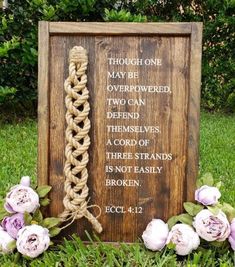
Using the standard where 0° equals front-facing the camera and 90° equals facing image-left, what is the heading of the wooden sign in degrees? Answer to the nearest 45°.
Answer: approximately 0°

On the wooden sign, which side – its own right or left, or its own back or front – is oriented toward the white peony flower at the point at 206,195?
left

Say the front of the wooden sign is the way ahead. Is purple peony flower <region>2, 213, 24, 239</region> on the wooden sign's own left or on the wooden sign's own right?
on the wooden sign's own right
